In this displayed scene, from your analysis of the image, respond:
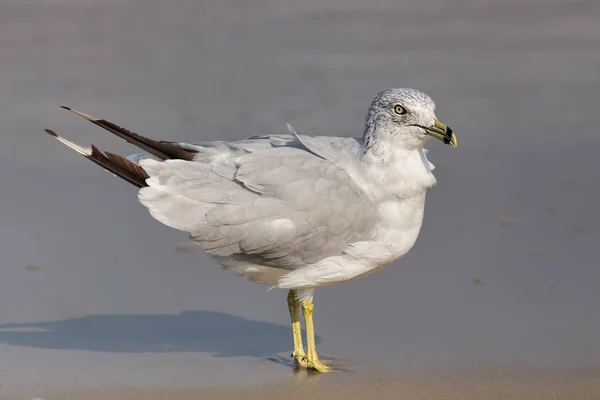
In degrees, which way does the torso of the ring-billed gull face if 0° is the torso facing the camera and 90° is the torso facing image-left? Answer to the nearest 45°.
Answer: approximately 270°
